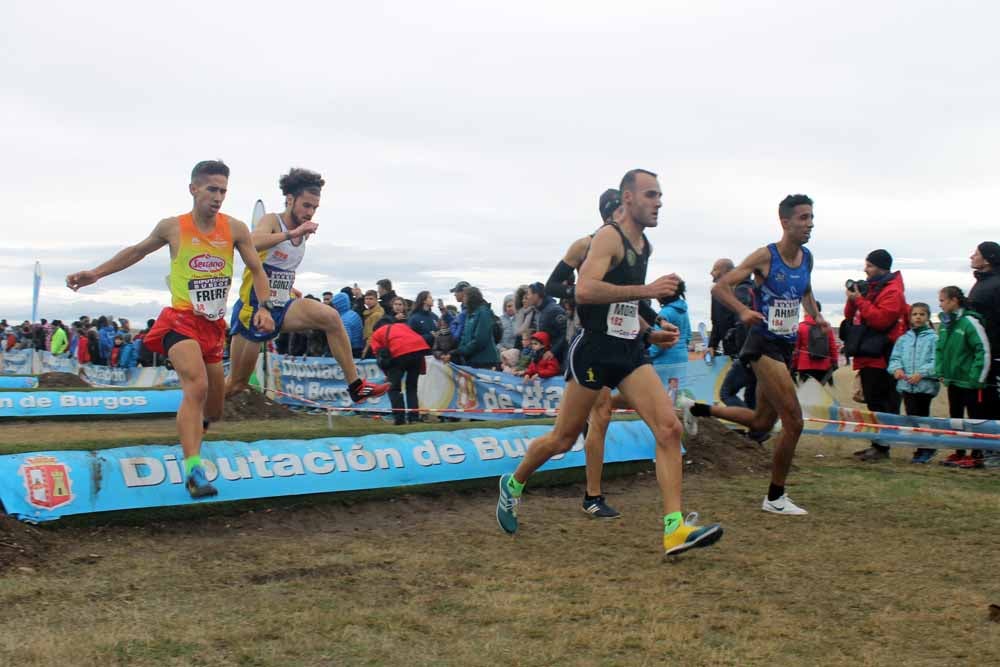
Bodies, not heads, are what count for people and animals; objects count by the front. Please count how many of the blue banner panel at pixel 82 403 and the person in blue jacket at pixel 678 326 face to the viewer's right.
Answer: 0

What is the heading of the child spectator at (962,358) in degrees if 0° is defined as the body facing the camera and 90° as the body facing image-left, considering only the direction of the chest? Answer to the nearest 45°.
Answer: approximately 45°

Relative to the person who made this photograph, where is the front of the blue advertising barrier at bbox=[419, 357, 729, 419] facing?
facing the viewer

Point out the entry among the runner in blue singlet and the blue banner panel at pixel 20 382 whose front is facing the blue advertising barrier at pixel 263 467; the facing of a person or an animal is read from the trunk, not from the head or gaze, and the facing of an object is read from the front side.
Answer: the blue banner panel

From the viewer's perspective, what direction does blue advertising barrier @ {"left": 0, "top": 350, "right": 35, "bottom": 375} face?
toward the camera

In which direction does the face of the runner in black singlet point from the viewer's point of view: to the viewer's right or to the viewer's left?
to the viewer's right

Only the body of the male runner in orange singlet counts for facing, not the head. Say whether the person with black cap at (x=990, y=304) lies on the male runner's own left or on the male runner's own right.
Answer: on the male runner's own left

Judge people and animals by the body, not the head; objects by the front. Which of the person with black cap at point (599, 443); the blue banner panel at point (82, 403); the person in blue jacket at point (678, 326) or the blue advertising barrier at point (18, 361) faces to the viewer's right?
the person with black cap

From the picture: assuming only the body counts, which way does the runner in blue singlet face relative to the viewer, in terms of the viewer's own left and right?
facing the viewer and to the right of the viewer

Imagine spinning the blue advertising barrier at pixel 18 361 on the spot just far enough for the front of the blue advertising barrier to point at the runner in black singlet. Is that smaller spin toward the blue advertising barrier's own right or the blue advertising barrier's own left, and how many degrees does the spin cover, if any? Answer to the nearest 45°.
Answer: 0° — it already faces them

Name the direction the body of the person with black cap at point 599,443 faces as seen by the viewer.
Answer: to the viewer's right

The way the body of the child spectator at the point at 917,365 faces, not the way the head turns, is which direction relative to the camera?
toward the camera
